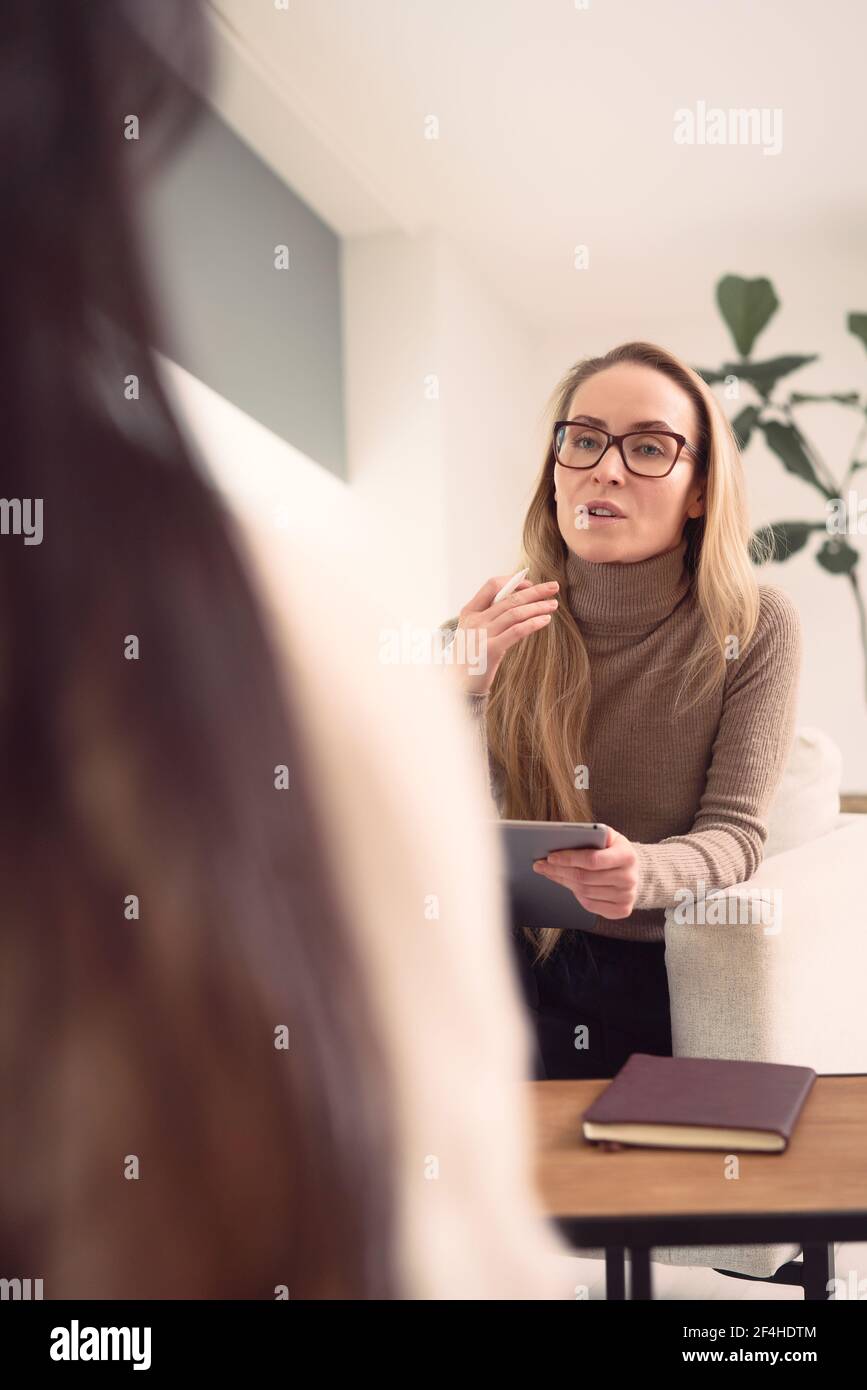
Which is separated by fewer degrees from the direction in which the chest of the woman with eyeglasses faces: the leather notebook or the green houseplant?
the leather notebook

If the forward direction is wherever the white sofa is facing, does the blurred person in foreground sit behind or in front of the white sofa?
in front

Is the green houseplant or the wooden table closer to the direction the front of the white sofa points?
the wooden table

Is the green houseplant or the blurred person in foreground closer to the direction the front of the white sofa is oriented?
the blurred person in foreground

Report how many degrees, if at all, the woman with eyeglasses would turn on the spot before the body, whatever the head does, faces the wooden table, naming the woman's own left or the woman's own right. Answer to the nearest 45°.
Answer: approximately 45° to the woman's own left

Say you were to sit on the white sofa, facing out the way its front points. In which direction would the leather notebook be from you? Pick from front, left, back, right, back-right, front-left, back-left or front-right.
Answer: front-left

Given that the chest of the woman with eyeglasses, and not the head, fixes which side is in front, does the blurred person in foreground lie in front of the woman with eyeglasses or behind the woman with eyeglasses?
in front

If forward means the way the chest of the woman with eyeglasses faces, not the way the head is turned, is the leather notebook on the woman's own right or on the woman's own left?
on the woman's own left

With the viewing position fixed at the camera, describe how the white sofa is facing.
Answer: facing the viewer and to the left of the viewer

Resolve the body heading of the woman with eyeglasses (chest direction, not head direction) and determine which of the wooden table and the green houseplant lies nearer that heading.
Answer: the wooden table

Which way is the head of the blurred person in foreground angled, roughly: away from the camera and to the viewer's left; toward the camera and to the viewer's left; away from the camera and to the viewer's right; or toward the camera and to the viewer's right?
away from the camera and to the viewer's right
